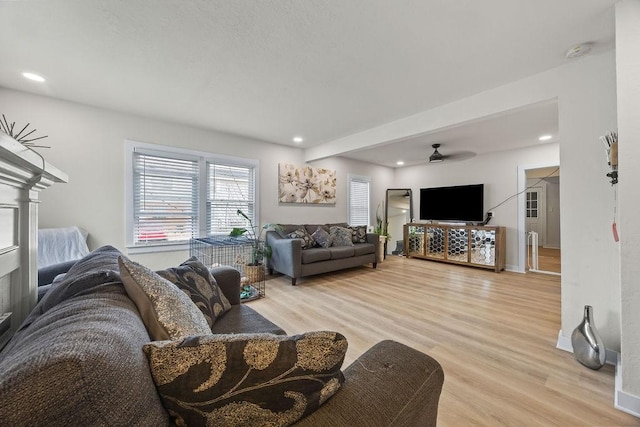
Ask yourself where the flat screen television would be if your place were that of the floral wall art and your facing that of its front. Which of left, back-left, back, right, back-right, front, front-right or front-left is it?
front-left

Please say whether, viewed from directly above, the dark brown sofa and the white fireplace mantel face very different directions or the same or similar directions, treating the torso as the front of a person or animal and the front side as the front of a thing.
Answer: same or similar directions

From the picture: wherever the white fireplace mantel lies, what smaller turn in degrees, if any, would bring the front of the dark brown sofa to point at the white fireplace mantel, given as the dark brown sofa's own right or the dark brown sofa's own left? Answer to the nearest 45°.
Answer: approximately 135° to the dark brown sofa's own left

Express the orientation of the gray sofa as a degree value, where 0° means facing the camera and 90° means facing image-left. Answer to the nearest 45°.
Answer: approximately 315°

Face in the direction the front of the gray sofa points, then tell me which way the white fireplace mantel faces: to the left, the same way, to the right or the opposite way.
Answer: to the left

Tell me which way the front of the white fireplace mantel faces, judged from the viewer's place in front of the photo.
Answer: facing to the right of the viewer

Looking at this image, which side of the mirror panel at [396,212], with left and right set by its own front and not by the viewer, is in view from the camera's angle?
front

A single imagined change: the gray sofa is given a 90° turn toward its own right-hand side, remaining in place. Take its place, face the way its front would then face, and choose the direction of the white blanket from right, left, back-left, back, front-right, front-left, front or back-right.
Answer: front

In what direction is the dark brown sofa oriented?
to the viewer's right

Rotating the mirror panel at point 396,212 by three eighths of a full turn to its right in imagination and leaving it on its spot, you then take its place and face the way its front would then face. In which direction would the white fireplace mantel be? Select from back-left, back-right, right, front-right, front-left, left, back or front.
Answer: back-left

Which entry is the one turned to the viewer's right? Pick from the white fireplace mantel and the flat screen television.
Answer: the white fireplace mantel

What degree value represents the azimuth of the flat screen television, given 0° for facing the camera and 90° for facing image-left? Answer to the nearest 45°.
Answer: approximately 45°

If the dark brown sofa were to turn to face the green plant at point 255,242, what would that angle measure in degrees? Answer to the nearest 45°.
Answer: approximately 90° to its left

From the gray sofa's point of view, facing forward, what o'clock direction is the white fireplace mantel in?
The white fireplace mantel is roughly at 2 o'clock from the gray sofa.

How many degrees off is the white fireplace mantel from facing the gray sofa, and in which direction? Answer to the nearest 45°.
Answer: approximately 45° to its left
